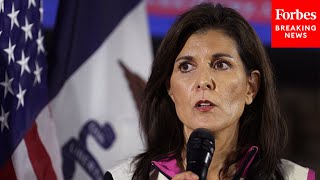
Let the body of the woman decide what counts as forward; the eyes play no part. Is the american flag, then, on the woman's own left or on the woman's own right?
on the woman's own right

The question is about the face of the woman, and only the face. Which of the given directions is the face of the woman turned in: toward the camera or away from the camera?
toward the camera

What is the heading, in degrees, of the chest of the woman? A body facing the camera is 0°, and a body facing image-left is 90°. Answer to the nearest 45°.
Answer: approximately 0°
